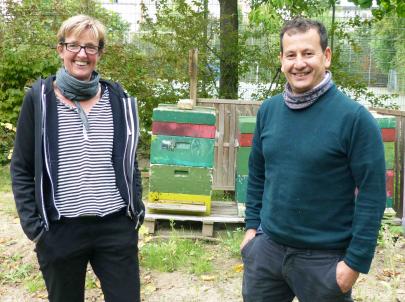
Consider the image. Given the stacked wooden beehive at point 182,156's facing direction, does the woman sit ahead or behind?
ahead

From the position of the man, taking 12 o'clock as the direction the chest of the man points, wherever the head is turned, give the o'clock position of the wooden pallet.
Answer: The wooden pallet is roughly at 4 o'clock from the man.

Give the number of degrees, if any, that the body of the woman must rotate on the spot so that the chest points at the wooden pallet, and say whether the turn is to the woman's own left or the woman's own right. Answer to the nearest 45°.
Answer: approximately 135° to the woman's own left

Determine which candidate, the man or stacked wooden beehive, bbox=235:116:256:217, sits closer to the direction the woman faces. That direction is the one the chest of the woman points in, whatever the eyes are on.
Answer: the man

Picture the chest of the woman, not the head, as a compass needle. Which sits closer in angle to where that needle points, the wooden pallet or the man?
the man

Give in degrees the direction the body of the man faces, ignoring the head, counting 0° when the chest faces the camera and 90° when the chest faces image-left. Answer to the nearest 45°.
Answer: approximately 45°

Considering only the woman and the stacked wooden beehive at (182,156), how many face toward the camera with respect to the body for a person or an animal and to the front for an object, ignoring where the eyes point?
2

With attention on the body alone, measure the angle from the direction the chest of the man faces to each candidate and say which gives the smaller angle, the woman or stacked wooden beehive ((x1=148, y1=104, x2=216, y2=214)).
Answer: the woman

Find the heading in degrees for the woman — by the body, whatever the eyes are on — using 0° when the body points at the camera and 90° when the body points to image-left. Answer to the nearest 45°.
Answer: approximately 0°

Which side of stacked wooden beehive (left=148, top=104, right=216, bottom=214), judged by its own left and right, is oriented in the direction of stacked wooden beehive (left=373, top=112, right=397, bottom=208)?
left
